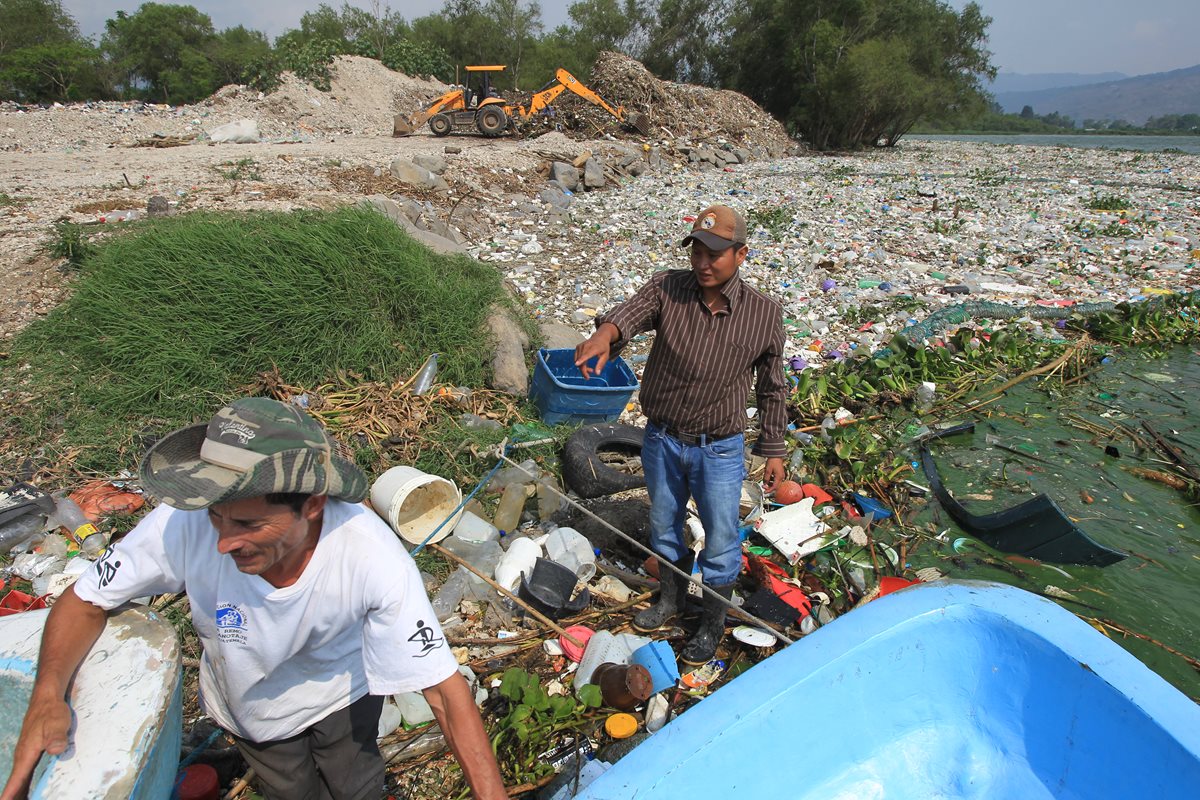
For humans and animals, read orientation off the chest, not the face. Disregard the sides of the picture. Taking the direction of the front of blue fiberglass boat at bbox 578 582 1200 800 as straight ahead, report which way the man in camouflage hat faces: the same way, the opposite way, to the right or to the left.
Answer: the opposite way

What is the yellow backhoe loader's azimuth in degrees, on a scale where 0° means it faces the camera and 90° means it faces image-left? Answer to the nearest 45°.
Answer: approximately 90°

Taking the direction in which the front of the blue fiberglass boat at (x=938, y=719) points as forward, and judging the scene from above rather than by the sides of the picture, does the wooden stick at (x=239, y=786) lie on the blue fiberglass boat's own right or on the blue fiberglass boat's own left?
on the blue fiberglass boat's own left

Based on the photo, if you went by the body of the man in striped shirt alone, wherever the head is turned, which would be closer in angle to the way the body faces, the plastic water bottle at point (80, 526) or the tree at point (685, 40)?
the plastic water bottle

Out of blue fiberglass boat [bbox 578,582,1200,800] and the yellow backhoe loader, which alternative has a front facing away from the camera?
the blue fiberglass boat

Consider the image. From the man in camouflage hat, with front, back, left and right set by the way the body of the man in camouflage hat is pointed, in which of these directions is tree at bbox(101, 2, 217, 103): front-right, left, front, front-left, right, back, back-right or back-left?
back-right

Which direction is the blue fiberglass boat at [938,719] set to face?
away from the camera

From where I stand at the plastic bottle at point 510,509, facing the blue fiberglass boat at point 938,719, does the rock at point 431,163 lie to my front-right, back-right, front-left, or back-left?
back-left

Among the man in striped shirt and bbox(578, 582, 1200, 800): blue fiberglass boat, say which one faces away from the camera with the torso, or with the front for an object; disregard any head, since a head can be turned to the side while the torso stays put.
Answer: the blue fiberglass boat

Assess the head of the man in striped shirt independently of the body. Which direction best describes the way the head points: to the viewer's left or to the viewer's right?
to the viewer's left

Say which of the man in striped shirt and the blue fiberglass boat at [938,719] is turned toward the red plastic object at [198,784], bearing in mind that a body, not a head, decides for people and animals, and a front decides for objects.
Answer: the man in striped shirt

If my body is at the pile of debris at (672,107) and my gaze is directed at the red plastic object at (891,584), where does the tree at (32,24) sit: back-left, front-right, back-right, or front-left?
back-right
